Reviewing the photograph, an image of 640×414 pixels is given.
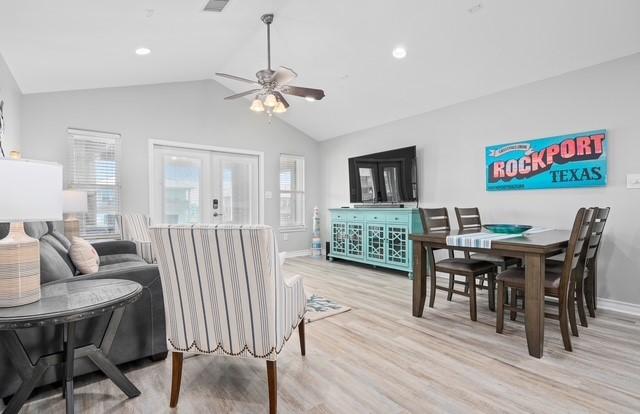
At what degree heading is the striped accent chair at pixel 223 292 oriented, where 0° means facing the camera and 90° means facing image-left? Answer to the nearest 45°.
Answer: approximately 225°

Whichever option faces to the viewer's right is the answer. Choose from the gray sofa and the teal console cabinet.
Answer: the gray sofa

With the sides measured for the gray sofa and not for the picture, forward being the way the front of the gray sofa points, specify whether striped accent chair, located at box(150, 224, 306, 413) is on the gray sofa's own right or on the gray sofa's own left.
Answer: on the gray sofa's own right

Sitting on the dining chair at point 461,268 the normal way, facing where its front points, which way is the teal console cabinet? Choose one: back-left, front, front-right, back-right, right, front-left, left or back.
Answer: back

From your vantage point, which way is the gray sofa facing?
to the viewer's right

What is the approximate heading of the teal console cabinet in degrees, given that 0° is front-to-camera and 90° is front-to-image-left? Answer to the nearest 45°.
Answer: approximately 45°

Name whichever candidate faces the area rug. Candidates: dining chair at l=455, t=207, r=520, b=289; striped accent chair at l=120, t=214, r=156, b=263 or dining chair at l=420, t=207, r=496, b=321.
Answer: the striped accent chair

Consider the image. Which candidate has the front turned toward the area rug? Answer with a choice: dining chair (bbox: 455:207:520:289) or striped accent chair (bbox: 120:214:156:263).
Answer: the striped accent chair

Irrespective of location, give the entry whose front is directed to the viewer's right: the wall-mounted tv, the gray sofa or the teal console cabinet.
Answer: the gray sofa

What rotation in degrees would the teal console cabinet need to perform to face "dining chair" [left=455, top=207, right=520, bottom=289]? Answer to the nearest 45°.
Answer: approximately 90° to its left

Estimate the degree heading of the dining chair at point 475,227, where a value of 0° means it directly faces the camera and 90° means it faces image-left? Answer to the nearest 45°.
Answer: approximately 315°
